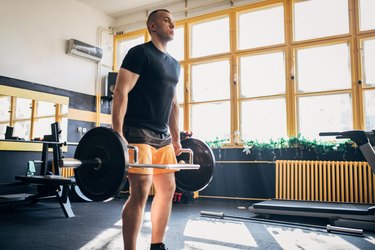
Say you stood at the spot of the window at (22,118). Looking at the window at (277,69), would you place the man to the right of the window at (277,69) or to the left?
right

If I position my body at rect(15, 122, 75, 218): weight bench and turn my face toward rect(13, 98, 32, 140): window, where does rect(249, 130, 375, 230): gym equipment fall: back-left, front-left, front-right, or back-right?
back-right

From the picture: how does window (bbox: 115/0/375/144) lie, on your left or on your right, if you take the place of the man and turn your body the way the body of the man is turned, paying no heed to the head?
on your left

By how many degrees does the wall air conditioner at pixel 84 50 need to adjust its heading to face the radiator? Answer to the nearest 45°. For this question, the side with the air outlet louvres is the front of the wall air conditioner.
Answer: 0° — it already faces it

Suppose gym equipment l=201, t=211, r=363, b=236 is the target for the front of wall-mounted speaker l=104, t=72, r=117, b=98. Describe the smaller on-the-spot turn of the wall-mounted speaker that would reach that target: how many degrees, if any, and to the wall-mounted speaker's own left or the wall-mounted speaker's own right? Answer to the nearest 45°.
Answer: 0° — it already faces it

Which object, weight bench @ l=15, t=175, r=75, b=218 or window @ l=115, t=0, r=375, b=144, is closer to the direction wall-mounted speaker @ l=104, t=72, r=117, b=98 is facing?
the window

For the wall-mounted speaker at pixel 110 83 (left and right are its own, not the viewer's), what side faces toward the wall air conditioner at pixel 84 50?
right

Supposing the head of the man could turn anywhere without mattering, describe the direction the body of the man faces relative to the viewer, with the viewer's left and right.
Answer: facing the viewer and to the right of the viewer

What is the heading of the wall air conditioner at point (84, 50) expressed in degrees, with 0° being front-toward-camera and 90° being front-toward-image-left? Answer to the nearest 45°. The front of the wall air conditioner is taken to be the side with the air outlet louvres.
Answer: approximately 315°

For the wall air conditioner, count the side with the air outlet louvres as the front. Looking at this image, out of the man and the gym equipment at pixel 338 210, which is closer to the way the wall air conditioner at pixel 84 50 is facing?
the gym equipment

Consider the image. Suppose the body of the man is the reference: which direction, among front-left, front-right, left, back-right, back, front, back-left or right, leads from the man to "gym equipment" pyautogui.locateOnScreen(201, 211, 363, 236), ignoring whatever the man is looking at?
left

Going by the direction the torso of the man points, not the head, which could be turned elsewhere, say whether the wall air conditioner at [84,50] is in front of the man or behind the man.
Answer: behind

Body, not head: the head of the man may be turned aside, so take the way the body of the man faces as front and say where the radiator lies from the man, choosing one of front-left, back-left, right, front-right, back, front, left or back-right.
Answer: left
